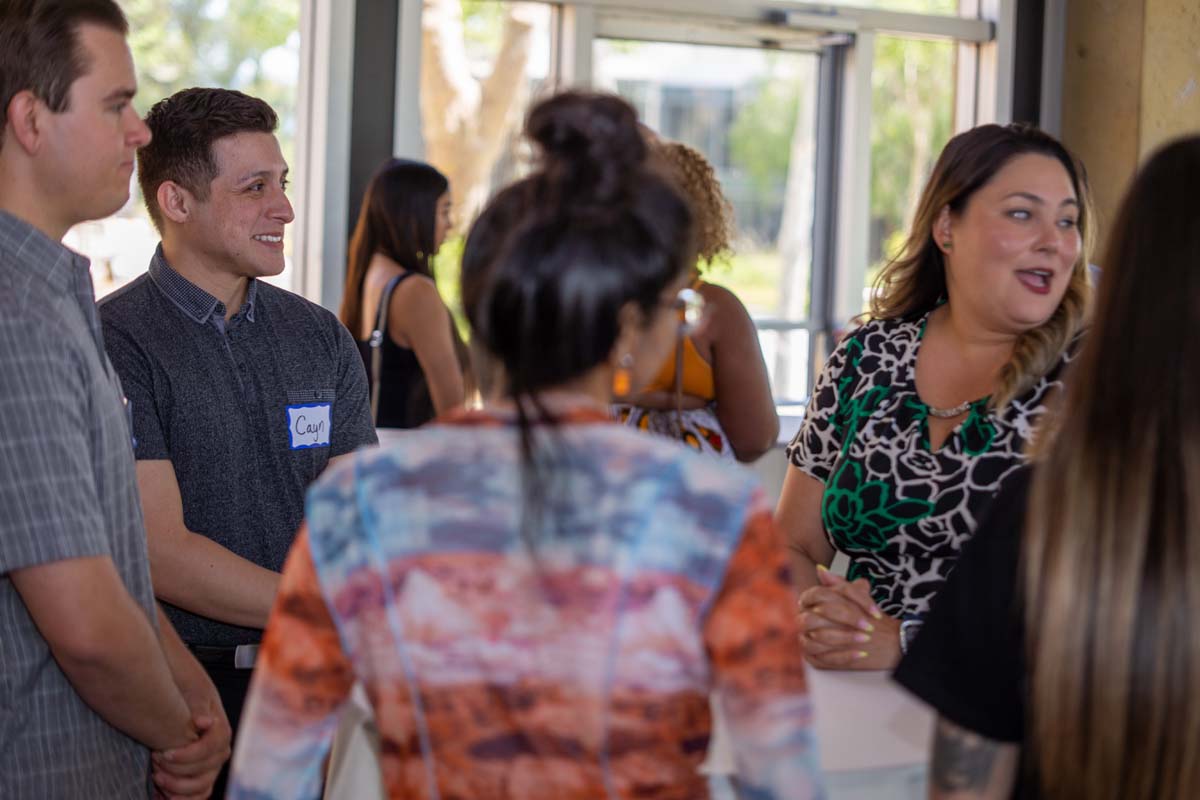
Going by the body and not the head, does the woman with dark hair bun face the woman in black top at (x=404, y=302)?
yes

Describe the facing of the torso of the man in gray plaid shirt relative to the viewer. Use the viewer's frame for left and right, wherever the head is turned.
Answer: facing to the right of the viewer

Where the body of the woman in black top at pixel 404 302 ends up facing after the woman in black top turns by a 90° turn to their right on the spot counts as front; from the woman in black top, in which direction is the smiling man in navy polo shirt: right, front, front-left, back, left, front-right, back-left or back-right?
front-right

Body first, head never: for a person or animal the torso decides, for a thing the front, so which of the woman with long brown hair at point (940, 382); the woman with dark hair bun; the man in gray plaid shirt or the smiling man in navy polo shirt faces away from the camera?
the woman with dark hair bun

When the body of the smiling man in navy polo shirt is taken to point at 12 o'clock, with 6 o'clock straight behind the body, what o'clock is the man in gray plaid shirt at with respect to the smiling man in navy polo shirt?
The man in gray plaid shirt is roughly at 2 o'clock from the smiling man in navy polo shirt.

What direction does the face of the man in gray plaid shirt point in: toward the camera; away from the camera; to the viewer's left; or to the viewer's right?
to the viewer's right

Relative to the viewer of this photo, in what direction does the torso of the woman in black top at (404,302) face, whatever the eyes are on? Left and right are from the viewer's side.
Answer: facing away from the viewer and to the right of the viewer

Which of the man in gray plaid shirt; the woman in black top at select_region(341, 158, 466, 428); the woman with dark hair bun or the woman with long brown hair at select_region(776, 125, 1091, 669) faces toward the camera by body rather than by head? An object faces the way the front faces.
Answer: the woman with long brown hair

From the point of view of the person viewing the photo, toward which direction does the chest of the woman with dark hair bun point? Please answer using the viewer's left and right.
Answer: facing away from the viewer

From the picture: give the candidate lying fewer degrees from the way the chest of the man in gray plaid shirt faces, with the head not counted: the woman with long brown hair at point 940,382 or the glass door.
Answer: the woman with long brown hair

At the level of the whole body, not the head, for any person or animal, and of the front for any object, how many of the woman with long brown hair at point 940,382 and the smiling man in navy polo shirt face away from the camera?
0

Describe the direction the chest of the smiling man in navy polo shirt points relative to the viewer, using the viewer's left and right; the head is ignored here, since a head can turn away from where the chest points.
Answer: facing the viewer and to the right of the viewer

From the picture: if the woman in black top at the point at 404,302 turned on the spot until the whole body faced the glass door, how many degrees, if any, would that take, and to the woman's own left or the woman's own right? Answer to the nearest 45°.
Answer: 0° — they already face it

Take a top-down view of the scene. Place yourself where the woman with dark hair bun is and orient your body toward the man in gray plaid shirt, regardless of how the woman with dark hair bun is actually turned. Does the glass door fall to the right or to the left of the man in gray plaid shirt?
right
